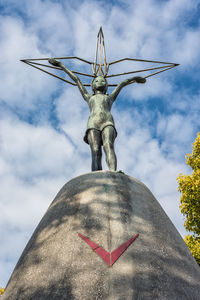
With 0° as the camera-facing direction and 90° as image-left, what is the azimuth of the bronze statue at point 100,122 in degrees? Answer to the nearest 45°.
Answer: approximately 0°

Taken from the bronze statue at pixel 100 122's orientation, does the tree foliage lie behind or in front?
behind
